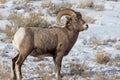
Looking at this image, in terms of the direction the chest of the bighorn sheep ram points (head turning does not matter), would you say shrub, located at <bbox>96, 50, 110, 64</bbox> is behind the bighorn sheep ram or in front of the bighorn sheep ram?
in front

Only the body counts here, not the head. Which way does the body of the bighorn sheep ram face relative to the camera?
to the viewer's right
